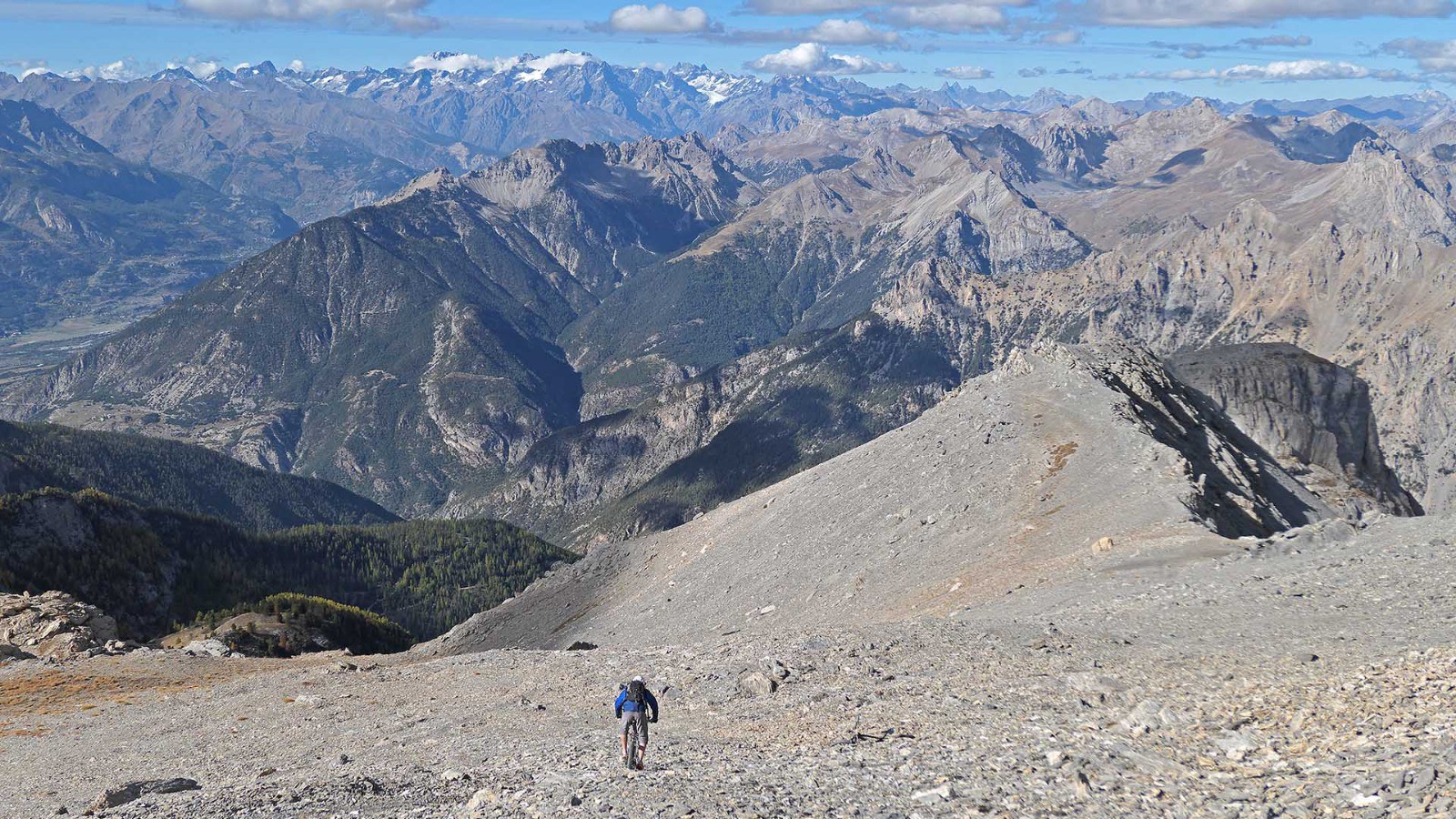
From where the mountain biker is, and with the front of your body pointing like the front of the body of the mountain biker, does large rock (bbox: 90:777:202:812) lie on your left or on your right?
on your left

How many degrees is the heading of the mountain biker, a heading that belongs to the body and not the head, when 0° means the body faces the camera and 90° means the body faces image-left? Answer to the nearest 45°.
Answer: approximately 180°

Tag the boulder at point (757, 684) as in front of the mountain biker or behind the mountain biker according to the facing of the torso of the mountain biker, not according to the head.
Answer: in front

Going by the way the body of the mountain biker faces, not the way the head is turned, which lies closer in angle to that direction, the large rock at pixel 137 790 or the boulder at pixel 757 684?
the boulder

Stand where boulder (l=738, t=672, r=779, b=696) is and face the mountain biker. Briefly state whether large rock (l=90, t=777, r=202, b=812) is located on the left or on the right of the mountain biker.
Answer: right
